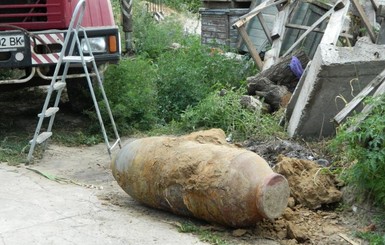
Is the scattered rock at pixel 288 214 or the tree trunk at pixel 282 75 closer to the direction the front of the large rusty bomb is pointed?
the tree trunk

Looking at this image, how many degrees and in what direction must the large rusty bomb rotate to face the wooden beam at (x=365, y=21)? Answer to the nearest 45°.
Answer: approximately 90° to its right

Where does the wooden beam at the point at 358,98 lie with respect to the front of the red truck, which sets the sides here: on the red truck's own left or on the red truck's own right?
on the red truck's own left

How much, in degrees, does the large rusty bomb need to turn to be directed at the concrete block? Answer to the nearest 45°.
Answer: approximately 90° to its right

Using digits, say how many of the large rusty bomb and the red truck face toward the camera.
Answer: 1

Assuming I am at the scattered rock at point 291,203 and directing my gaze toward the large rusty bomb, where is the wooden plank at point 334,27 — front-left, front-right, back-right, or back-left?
back-right

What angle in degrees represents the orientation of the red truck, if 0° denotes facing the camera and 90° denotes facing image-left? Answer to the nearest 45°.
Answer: approximately 0°

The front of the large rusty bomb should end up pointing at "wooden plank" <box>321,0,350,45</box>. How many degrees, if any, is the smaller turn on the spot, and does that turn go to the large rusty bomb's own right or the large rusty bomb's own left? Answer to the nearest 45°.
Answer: approximately 90° to the large rusty bomb's own right

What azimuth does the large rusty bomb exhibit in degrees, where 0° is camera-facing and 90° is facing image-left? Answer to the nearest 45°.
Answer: approximately 135°

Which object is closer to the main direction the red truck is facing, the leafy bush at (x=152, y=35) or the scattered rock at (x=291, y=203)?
the scattered rock
